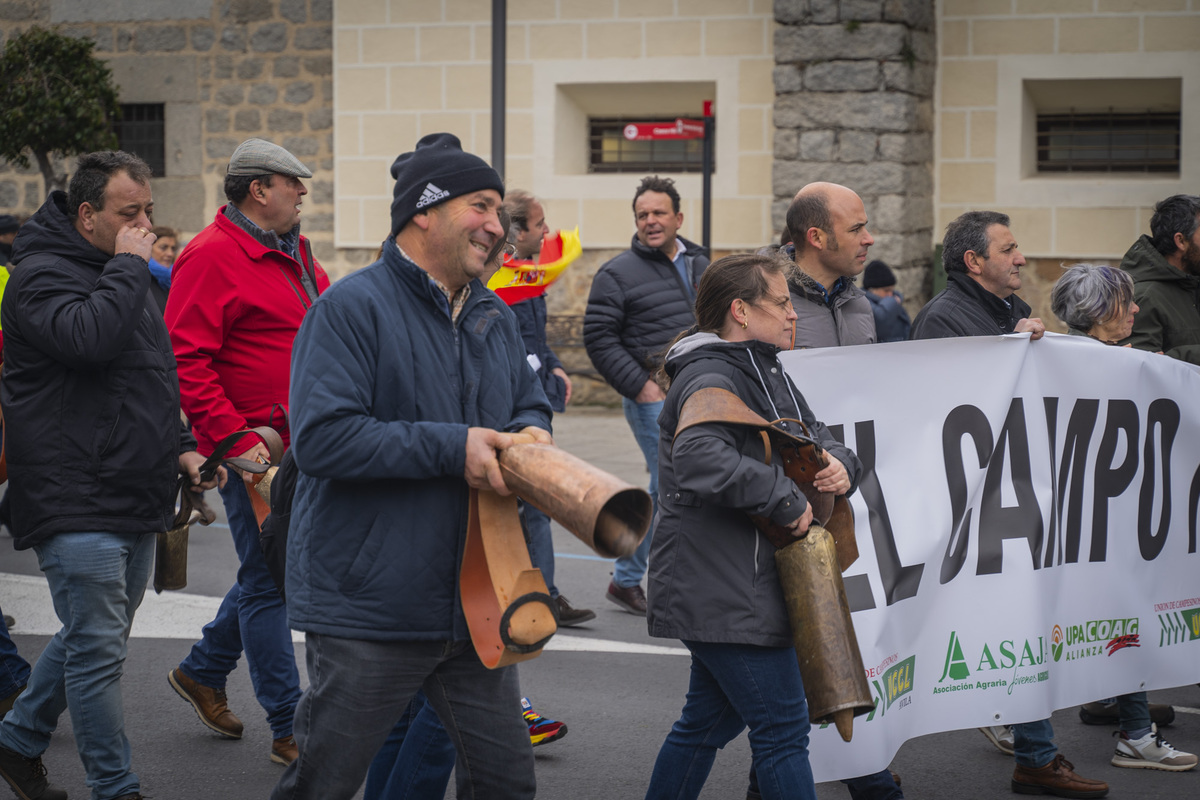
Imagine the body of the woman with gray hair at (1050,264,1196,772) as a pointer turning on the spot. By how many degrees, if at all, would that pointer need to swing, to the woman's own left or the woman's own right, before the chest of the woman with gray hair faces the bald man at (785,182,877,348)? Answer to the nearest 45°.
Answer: approximately 135° to the woman's own right

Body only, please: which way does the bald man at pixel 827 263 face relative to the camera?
to the viewer's right

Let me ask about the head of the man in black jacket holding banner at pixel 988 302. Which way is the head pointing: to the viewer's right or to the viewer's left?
to the viewer's right

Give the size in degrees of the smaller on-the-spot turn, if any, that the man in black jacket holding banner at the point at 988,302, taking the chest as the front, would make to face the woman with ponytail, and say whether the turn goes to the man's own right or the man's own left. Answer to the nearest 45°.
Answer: approximately 90° to the man's own right

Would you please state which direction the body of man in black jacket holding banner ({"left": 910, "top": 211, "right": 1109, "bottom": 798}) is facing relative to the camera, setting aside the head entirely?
to the viewer's right

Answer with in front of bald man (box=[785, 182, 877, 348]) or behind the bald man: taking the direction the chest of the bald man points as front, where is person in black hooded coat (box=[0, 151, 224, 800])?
behind

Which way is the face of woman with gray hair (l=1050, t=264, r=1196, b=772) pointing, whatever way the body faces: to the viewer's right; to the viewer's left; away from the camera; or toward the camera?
to the viewer's right

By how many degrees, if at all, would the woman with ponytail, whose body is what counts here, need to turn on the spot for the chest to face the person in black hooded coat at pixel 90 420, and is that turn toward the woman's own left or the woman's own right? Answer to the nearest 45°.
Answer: approximately 180°

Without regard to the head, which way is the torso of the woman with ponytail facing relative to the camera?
to the viewer's right

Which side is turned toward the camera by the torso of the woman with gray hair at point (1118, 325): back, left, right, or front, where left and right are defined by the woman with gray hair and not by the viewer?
right

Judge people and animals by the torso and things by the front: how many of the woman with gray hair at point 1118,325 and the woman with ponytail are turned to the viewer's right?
2

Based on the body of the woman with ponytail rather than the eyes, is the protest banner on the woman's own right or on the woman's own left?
on the woman's own left
